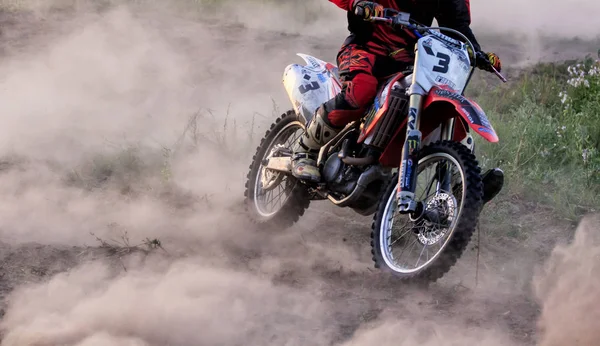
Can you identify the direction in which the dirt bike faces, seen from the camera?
facing the viewer and to the right of the viewer
